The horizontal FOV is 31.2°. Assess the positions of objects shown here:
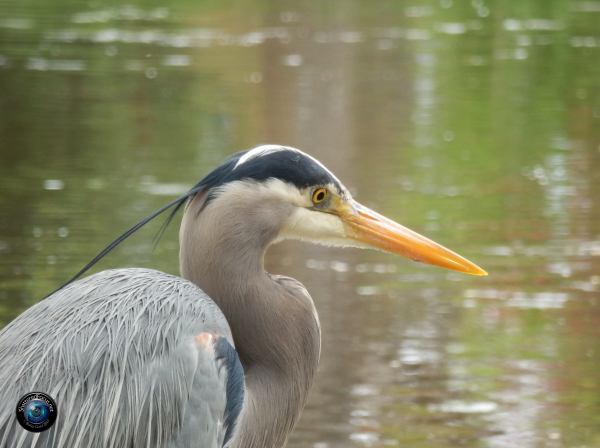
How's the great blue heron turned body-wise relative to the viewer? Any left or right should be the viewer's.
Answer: facing to the right of the viewer
